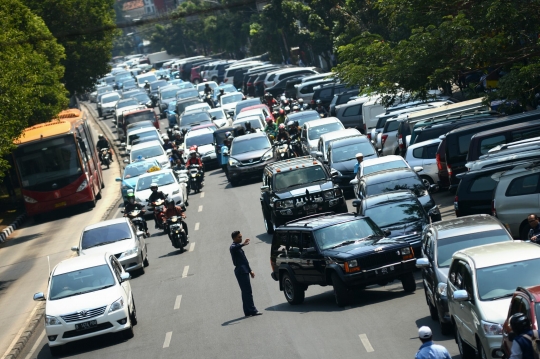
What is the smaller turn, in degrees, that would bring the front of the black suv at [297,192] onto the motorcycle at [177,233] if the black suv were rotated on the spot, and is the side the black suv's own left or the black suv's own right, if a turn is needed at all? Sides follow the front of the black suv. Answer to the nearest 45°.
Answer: approximately 90° to the black suv's own right

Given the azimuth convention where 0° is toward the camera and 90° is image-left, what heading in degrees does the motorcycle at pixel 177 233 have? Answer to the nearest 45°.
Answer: approximately 0°

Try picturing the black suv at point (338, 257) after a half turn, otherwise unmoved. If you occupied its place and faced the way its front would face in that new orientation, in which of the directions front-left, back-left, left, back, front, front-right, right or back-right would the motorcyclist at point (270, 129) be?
front-right

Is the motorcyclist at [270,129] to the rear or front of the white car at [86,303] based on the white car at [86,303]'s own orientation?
to the rear

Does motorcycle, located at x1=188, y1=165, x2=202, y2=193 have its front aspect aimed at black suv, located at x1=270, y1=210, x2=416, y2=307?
yes

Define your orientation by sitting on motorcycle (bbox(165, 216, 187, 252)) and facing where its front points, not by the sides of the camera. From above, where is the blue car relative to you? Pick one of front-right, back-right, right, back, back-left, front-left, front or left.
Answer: back

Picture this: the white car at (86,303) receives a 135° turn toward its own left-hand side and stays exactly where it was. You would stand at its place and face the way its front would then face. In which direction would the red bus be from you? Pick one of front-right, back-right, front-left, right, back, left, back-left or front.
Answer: front-left

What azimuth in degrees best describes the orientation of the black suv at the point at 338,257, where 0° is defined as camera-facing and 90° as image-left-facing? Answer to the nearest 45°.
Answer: approximately 315°

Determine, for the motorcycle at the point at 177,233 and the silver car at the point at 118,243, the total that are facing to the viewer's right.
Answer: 0
